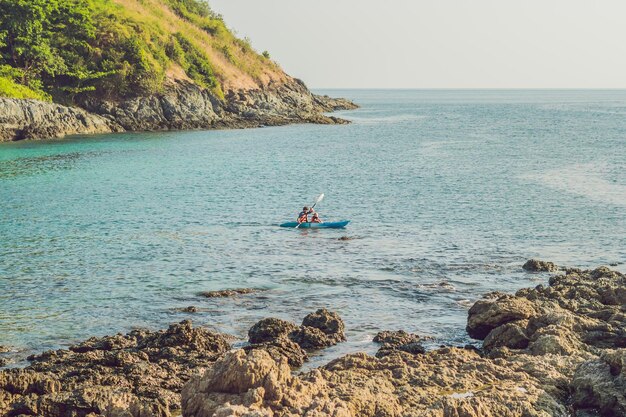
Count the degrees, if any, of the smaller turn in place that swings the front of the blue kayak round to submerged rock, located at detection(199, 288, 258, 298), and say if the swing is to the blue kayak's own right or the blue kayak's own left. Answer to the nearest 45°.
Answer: approximately 90° to the blue kayak's own right

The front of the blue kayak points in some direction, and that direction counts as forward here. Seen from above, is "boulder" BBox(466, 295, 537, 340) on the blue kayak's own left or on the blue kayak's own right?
on the blue kayak's own right

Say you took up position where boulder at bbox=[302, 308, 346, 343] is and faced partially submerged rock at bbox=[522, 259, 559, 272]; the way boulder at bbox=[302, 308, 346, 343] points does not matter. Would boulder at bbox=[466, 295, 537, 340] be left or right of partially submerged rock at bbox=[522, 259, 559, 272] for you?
right

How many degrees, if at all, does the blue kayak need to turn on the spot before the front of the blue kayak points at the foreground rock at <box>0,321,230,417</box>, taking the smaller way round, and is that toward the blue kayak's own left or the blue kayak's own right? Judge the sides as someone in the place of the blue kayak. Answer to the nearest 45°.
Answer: approximately 90° to the blue kayak's own right

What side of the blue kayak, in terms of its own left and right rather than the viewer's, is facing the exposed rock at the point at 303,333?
right

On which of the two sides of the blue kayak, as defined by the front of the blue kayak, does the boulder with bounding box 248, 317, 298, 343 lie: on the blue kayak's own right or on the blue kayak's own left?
on the blue kayak's own right

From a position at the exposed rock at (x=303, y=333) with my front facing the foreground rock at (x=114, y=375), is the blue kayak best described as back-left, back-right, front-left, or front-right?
back-right

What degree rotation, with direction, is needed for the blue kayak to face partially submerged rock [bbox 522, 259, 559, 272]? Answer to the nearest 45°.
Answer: approximately 45° to its right

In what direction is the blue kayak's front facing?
to the viewer's right

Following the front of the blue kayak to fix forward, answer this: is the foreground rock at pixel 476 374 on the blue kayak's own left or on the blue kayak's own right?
on the blue kayak's own right

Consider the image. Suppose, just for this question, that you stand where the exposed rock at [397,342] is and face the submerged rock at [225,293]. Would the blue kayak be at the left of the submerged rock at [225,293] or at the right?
right
